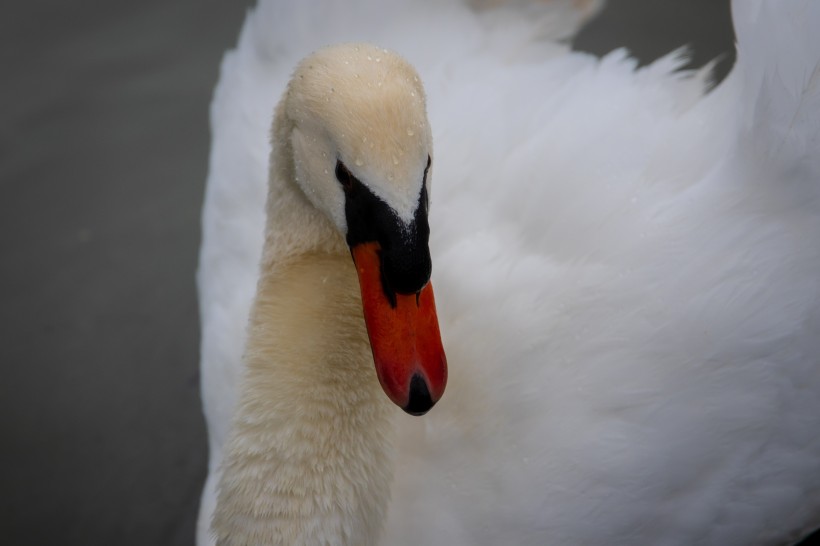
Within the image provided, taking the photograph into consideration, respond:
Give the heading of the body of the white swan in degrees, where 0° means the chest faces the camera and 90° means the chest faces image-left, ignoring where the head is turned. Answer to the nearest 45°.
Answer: approximately 45°
